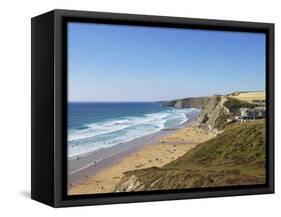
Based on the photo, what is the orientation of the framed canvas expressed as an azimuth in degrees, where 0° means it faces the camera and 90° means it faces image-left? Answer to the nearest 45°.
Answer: approximately 315°
